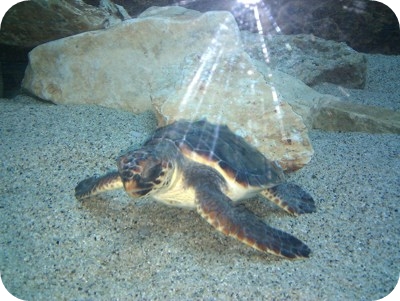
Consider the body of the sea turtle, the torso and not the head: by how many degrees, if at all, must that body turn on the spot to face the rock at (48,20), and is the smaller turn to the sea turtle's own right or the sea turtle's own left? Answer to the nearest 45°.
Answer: approximately 90° to the sea turtle's own right

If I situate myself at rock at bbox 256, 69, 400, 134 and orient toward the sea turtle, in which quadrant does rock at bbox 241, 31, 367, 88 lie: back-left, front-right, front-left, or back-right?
back-right

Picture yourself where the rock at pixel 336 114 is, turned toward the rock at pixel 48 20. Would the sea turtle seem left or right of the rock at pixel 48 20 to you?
left

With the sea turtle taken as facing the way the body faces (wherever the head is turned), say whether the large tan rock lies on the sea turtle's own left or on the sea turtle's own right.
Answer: on the sea turtle's own right

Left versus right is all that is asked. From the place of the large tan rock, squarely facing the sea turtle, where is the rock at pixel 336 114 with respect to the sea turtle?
left

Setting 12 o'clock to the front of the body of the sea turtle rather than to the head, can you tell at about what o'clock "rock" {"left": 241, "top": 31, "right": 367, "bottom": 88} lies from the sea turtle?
The rock is roughly at 5 o'clock from the sea turtle.

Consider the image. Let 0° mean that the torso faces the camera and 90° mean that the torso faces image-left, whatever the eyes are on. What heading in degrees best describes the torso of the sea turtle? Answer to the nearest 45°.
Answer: approximately 45°
